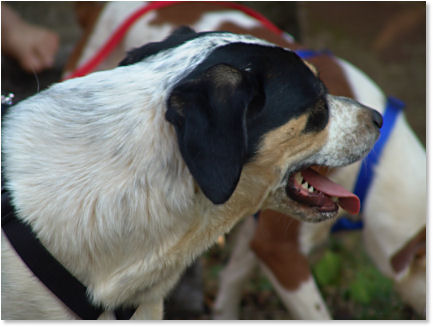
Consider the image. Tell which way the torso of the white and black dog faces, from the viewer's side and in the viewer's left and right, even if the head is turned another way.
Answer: facing to the right of the viewer
